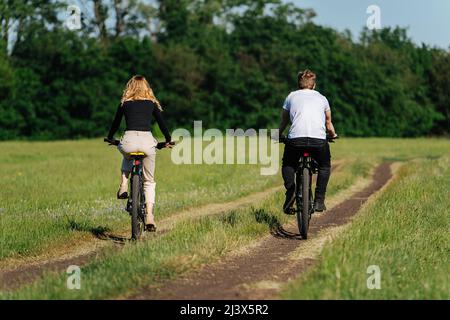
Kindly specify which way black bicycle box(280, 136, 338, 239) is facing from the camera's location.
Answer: facing away from the viewer

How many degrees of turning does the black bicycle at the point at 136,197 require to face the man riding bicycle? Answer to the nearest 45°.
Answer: approximately 90° to its right

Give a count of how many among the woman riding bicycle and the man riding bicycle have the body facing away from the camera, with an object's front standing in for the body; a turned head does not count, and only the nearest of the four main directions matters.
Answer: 2

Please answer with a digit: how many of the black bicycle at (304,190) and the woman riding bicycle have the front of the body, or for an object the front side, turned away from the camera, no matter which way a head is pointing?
2

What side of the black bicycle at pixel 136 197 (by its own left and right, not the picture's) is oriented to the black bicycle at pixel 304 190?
right

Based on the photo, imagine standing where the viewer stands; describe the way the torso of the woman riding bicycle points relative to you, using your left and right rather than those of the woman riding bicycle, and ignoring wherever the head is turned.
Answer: facing away from the viewer

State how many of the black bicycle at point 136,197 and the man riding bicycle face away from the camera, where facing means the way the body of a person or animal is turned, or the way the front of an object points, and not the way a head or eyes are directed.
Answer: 2

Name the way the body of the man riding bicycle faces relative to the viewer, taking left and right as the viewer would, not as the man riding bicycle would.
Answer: facing away from the viewer

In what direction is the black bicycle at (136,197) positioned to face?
away from the camera

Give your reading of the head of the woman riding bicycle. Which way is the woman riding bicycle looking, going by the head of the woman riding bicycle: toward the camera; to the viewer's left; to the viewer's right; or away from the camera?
away from the camera
